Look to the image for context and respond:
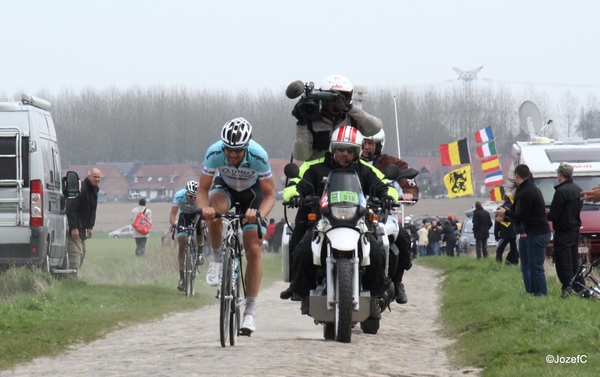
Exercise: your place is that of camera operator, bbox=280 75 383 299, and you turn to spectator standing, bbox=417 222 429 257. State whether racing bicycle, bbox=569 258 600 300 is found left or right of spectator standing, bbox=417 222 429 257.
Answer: right

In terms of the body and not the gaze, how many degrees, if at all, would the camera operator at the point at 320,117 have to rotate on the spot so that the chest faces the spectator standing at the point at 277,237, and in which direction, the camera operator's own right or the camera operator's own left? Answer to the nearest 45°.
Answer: approximately 135° to the camera operator's own right
